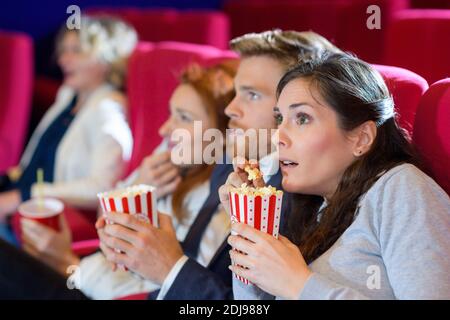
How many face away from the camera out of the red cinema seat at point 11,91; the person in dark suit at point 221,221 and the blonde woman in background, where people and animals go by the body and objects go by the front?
0

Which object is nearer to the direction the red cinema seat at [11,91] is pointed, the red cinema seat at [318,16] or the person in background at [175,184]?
the person in background

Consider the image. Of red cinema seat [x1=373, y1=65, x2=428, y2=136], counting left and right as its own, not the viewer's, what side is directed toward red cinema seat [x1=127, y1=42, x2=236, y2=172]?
right

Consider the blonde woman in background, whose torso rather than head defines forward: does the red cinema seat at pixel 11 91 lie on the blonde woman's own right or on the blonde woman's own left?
on the blonde woman's own right

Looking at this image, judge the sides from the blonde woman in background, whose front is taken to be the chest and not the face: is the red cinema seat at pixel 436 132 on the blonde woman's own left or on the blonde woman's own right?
on the blonde woman's own left

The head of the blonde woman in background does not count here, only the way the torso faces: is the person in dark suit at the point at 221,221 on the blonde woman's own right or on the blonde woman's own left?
on the blonde woman's own left

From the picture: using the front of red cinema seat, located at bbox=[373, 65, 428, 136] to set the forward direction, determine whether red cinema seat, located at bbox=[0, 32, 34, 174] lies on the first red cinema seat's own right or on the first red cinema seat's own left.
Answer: on the first red cinema seat's own right

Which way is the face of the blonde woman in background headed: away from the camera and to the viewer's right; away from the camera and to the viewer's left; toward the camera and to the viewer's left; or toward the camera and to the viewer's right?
toward the camera and to the viewer's left

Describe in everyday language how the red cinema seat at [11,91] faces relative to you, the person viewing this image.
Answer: facing the viewer and to the left of the viewer
